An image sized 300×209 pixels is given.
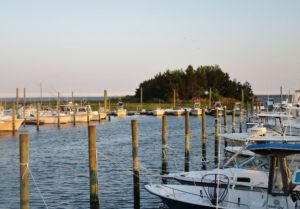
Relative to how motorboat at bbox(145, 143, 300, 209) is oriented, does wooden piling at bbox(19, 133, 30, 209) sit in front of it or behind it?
in front

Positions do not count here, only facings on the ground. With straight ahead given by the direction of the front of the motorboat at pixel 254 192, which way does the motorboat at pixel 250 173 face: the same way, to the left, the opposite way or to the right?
the same way

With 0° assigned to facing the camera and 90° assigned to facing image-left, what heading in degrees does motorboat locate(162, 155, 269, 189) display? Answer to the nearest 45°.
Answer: approximately 90°

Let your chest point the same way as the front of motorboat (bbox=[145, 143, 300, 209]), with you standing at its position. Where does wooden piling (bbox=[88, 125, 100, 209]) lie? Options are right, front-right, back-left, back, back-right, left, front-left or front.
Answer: front

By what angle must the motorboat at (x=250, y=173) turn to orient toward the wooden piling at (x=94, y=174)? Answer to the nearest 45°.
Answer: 0° — it already faces it

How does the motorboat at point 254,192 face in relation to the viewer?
to the viewer's left

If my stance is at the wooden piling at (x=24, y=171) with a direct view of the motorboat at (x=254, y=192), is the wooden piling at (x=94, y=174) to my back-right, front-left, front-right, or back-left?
front-left
